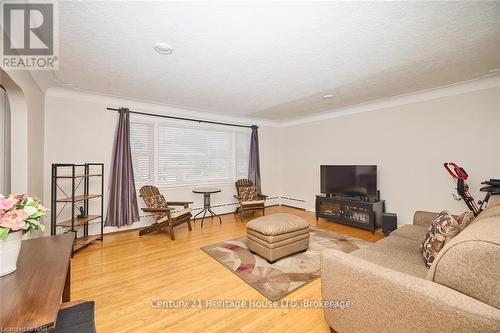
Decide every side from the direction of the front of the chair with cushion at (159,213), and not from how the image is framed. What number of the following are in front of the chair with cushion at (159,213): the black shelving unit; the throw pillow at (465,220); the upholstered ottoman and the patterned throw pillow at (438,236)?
3

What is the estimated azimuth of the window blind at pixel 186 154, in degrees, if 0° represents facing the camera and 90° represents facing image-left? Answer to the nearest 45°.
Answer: approximately 315°

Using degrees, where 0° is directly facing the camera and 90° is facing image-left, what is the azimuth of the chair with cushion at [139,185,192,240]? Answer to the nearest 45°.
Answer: approximately 315°

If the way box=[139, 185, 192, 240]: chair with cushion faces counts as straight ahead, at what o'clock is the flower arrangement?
The flower arrangement is roughly at 2 o'clock from the chair with cushion.

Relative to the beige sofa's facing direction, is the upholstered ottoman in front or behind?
in front

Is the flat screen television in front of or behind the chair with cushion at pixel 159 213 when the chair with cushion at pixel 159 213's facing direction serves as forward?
in front

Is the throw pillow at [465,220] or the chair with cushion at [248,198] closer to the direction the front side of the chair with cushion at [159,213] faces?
the throw pillow

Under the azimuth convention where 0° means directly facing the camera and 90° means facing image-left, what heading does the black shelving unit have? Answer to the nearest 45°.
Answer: approximately 315°

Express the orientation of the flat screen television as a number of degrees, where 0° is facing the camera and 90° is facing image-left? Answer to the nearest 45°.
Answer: approximately 45°
